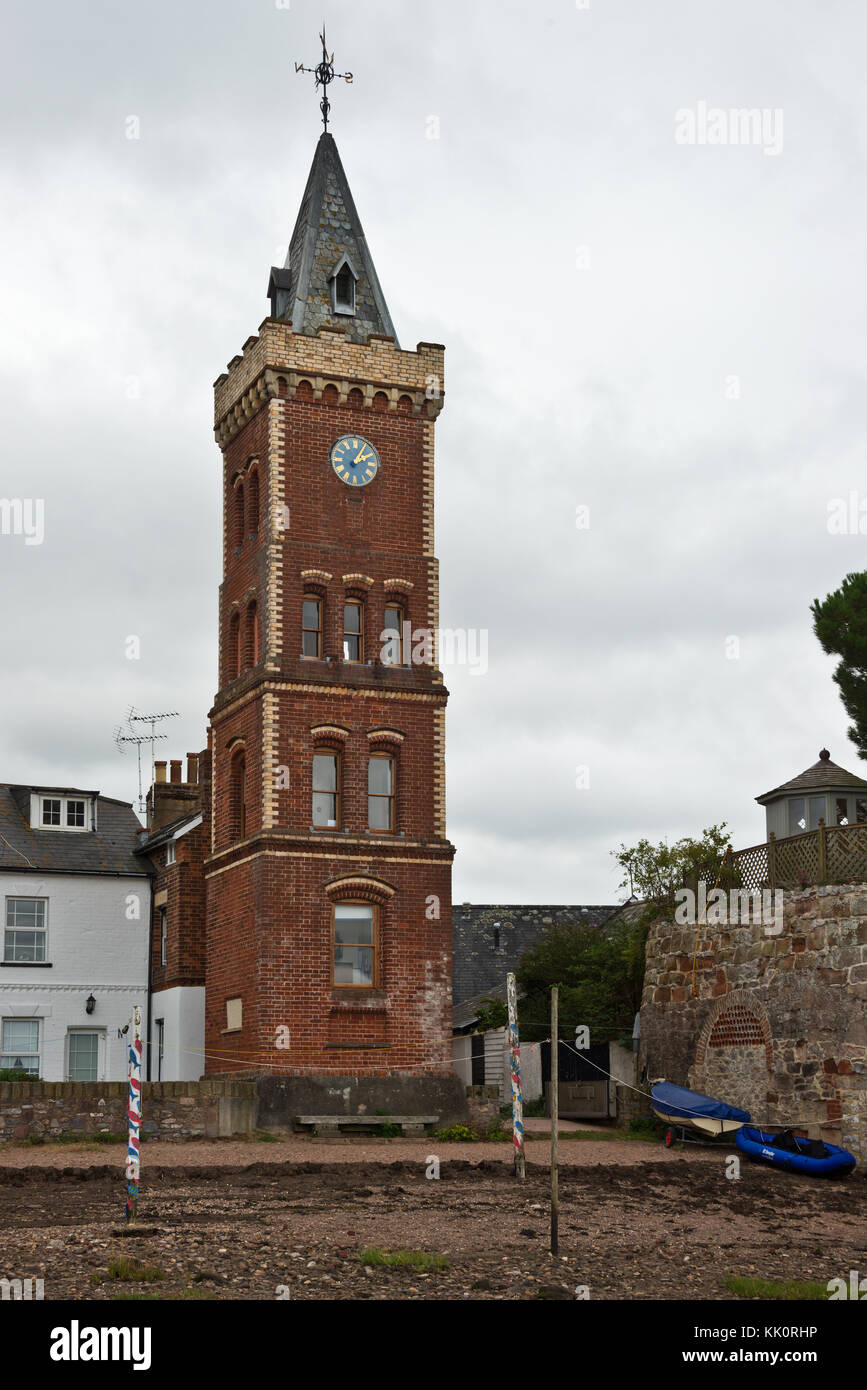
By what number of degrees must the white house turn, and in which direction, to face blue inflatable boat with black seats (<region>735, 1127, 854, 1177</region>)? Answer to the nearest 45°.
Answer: approximately 45° to its left

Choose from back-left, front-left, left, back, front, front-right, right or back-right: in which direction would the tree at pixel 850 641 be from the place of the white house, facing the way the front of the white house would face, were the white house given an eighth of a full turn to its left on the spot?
front

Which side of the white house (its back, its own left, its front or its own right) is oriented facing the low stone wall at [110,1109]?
front

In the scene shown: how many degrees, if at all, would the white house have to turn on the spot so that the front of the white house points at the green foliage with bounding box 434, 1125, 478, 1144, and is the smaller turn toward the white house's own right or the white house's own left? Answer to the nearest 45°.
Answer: approximately 45° to the white house's own left

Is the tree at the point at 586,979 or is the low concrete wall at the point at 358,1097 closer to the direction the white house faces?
the low concrete wall

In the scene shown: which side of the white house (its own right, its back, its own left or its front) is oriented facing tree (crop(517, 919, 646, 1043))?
left

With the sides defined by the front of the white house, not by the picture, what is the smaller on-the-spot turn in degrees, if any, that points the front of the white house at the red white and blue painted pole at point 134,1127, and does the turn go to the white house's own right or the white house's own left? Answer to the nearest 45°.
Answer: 0° — it already faces it

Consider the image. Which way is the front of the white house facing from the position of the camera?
facing the viewer

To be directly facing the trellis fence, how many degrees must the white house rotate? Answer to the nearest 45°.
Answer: approximately 45° to its left

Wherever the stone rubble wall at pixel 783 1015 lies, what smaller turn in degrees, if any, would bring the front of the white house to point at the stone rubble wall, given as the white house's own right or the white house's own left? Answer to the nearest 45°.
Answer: approximately 45° to the white house's own left

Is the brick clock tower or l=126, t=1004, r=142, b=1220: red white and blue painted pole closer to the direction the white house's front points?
the red white and blue painted pole

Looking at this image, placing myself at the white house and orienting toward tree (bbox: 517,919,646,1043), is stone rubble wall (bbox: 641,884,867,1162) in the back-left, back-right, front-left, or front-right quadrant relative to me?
front-right

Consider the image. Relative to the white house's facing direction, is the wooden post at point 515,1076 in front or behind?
in front

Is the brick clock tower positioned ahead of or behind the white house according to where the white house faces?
ahead
